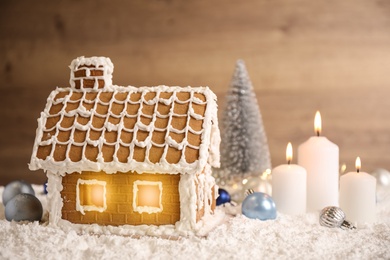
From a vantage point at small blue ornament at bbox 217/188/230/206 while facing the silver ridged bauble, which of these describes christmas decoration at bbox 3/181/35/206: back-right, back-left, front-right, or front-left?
back-right

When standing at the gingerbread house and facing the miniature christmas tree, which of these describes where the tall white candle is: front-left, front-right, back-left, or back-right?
front-right

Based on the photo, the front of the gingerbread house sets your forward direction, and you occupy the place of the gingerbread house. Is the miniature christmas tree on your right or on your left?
on your left

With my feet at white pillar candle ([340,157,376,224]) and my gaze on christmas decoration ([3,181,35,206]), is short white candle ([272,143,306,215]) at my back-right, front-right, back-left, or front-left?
front-right
